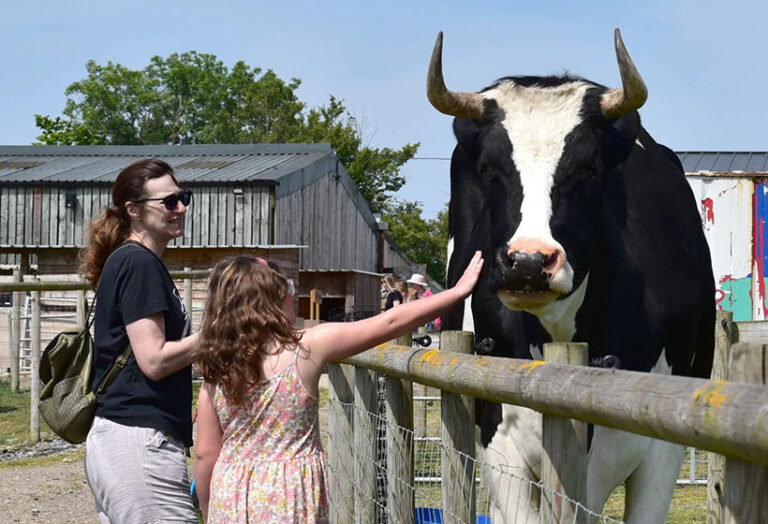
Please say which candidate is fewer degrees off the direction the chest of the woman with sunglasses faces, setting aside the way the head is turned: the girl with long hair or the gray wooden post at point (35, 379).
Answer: the girl with long hair

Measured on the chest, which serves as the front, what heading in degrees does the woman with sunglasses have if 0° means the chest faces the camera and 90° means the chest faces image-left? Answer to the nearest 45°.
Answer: approximately 270°

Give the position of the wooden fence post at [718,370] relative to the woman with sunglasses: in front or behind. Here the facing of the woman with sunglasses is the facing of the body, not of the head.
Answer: in front

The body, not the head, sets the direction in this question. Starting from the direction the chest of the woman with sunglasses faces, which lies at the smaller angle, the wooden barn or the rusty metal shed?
the rusty metal shed

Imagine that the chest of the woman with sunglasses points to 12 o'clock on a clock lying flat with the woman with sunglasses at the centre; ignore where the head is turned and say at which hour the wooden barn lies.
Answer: The wooden barn is roughly at 9 o'clock from the woman with sunglasses.

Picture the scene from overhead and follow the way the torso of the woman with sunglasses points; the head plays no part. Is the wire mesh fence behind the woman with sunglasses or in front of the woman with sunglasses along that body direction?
in front

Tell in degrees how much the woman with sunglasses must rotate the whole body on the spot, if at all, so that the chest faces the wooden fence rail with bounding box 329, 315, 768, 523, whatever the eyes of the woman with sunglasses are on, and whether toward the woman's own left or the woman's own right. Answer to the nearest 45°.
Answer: approximately 45° to the woman's own right

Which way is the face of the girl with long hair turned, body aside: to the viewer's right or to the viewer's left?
to the viewer's right

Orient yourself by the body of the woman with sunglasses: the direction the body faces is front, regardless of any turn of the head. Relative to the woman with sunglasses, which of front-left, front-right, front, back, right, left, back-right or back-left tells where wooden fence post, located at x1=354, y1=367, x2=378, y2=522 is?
front-left

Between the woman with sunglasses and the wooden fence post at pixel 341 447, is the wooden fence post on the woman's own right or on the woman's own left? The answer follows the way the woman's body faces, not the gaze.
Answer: on the woman's own left

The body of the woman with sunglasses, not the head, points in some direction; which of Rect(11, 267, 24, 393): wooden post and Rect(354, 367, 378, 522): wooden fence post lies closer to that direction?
the wooden fence post

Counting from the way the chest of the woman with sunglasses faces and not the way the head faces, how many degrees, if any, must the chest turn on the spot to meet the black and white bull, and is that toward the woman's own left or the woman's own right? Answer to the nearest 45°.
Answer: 0° — they already face it
